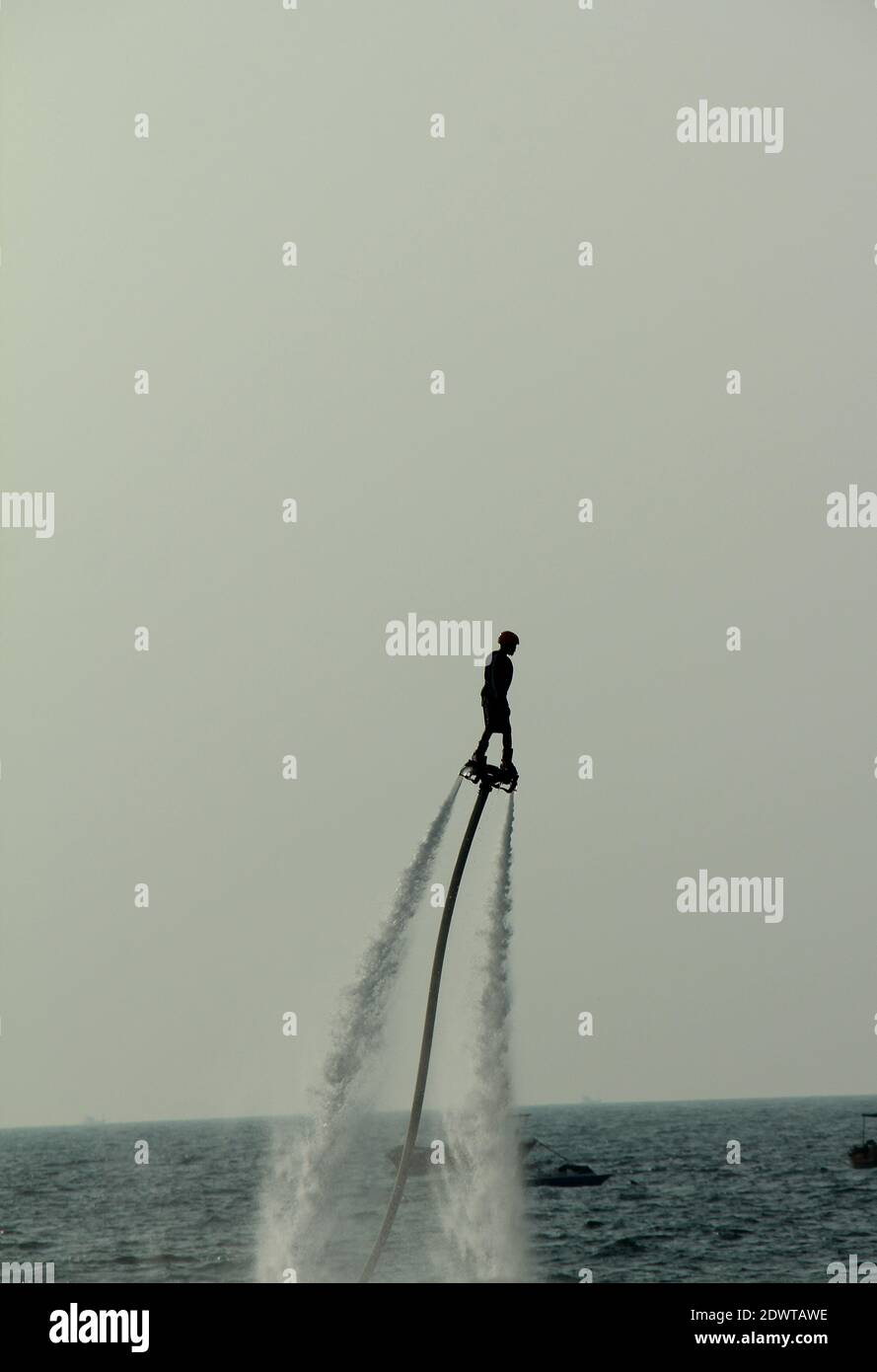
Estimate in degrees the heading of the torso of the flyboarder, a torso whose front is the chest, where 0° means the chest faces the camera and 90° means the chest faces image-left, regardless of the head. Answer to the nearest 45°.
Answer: approximately 270°
